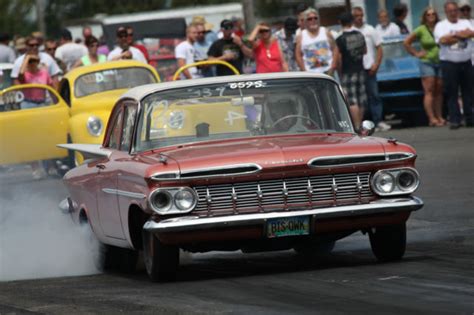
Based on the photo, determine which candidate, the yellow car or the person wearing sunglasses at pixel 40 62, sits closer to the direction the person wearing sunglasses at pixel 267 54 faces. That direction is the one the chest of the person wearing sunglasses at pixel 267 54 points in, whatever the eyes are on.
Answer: the yellow car

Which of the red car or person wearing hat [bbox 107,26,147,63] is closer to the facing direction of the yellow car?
the red car

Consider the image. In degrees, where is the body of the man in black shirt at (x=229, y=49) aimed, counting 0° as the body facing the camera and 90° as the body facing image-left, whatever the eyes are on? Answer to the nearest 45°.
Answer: approximately 0°

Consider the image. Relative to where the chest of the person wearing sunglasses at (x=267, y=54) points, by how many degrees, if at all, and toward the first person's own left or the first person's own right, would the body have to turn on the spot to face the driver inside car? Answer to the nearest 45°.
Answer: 0° — they already face them

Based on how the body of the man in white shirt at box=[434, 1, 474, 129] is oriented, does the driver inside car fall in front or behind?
in front

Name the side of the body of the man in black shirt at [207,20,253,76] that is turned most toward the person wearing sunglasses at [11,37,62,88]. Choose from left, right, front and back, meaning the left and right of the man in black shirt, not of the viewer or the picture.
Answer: right

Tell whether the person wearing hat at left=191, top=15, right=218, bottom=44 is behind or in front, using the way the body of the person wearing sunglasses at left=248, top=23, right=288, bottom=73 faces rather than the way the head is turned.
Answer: behind

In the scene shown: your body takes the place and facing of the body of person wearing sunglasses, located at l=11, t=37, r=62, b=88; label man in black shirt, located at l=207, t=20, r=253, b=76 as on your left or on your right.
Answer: on your left
